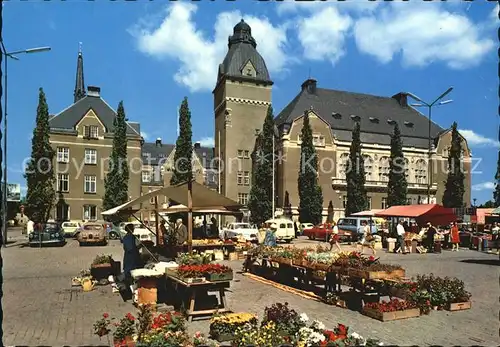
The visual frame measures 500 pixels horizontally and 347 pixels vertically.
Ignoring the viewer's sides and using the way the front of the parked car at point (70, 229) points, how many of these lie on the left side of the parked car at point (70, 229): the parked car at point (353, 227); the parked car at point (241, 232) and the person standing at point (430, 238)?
3

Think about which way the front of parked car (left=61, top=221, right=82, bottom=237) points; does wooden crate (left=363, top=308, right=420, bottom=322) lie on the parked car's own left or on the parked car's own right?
on the parked car's own left

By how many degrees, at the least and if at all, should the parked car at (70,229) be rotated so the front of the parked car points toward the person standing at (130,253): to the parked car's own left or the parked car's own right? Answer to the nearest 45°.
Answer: approximately 45° to the parked car's own left

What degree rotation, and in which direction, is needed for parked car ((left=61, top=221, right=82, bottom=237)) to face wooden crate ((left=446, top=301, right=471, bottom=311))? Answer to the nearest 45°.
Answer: approximately 45° to its left

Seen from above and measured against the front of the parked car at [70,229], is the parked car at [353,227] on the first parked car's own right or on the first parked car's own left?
on the first parked car's own left

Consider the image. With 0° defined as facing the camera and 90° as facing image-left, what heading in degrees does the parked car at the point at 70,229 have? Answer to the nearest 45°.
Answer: approximately 45°

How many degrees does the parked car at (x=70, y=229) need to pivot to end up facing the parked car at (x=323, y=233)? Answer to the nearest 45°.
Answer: approximately 90° to its left

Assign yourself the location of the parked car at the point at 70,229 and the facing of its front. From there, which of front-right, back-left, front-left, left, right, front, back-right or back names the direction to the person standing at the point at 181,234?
front-left

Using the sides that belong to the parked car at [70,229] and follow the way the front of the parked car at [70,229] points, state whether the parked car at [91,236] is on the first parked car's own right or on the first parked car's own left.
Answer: on the first parked car's own left

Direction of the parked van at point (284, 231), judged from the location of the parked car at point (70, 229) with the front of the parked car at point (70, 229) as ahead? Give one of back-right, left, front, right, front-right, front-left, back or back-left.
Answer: left

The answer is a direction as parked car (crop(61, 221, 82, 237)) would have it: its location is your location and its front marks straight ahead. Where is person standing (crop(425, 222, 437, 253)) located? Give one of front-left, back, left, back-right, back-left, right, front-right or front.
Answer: left

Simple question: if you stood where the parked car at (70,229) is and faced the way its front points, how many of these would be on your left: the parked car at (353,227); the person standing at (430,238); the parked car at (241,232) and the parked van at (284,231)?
4
